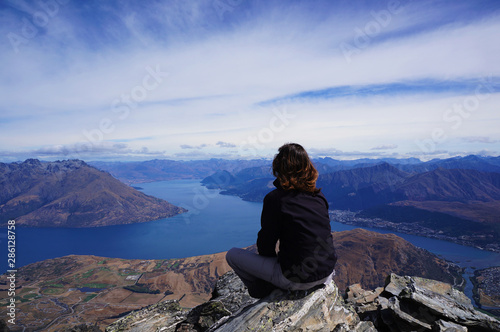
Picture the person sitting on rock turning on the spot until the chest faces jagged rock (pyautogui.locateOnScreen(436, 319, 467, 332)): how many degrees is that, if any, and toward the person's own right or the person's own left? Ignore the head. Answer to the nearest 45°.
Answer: approximately 90° to the person's own right

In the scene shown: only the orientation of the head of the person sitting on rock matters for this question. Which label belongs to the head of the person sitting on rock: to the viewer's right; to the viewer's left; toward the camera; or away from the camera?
away from the camera

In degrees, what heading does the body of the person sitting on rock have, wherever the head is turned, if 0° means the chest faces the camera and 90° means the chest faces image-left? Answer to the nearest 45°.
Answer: approximately 135°

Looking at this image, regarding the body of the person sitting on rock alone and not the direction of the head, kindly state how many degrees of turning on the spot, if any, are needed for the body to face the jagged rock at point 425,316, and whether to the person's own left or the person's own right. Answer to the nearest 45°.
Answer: approximately 90° to the person's own right
